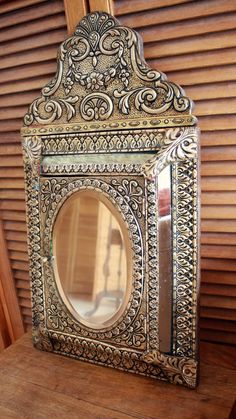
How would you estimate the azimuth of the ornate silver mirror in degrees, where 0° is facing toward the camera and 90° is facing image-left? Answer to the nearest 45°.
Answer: approximately 45°
